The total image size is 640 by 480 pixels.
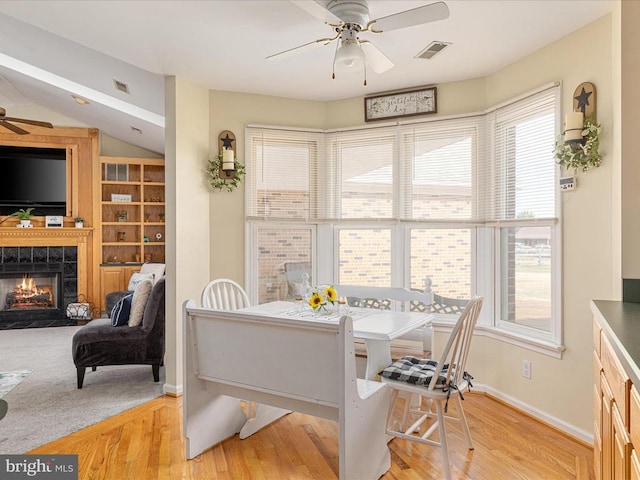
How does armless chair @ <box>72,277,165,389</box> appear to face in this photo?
to the viewer's left

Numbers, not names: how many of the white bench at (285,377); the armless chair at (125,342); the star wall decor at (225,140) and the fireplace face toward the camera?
2

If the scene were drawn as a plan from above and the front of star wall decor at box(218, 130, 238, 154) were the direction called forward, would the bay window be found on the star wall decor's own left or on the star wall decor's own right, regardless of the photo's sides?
on the star wall decor's own left

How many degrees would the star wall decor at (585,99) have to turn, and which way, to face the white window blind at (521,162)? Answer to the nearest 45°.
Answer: approximately 90° to its right

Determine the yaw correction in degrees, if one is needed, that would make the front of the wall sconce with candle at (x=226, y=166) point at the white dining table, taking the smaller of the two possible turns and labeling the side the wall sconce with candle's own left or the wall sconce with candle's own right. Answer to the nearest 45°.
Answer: approximately 45° to the wall sconce with candle's own left

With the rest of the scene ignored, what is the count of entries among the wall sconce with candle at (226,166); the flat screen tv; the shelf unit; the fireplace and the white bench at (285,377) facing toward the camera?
4

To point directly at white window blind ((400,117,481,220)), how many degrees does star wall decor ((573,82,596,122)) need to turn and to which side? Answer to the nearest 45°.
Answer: approximately 90° to its right

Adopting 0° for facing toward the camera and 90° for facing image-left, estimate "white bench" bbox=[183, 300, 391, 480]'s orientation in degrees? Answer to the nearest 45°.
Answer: approximately 225°

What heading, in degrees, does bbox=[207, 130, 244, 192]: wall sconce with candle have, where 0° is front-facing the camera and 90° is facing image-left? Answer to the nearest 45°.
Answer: approximately 0°

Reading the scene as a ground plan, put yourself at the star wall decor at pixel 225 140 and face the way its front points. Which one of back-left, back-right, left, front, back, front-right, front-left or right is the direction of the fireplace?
back-right

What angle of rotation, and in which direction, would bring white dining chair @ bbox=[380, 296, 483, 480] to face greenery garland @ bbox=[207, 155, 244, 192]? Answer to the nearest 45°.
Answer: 0° — it already faces it
